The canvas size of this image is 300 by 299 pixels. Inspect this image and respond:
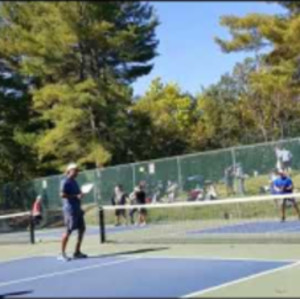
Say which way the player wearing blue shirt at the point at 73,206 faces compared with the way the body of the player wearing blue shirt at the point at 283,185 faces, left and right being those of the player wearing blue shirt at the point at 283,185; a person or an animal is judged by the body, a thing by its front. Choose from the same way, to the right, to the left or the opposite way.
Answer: to the left

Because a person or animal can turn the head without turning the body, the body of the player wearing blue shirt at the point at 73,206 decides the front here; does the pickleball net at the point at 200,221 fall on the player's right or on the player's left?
on the player's left

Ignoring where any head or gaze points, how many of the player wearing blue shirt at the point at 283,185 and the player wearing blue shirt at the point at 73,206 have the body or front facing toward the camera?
1

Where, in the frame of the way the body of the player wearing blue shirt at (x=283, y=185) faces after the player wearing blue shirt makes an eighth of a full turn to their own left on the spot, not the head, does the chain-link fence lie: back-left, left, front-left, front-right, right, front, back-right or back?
back

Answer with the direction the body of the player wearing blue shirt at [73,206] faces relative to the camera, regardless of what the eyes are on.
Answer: to the viewer's right
